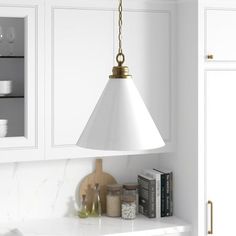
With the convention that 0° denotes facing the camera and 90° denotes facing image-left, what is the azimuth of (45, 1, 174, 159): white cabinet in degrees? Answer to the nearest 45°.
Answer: approximately 0°

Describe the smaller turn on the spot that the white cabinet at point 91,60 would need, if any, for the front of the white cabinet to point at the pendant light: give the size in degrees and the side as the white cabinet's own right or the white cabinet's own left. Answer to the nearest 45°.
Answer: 0° — it already faces it
